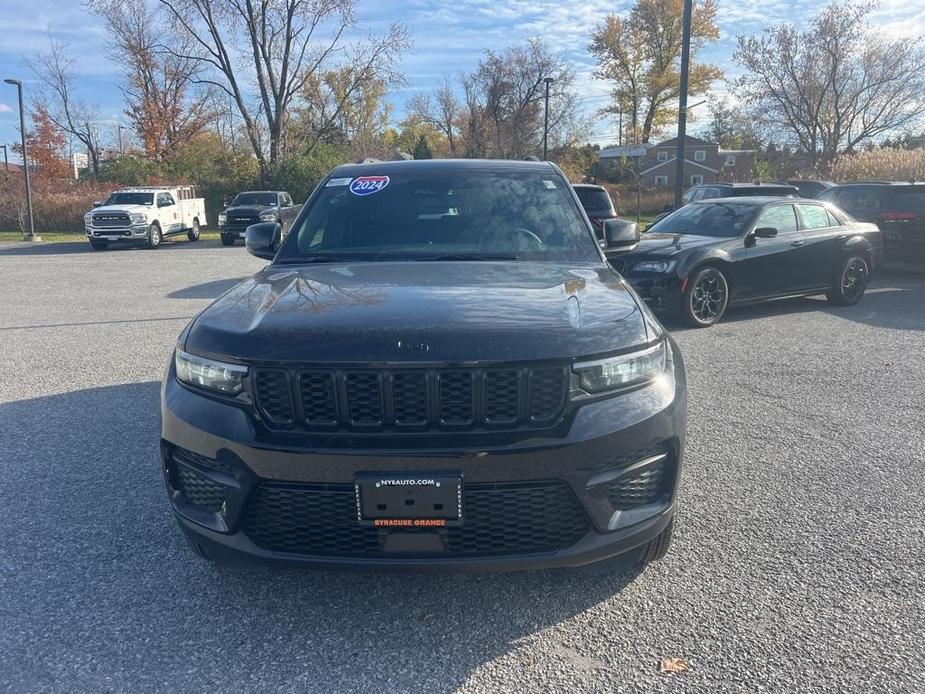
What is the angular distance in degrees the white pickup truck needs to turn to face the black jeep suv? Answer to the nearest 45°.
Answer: approximately 45° to its left

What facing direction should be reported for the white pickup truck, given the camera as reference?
facing the viewer and to the left of the viewer

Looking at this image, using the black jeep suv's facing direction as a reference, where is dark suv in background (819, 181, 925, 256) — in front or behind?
behind

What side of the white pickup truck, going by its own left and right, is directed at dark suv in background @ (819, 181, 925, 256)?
left

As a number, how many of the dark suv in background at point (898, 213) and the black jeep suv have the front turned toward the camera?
1

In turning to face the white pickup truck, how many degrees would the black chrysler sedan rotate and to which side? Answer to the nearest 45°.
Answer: approximately 90° to its right

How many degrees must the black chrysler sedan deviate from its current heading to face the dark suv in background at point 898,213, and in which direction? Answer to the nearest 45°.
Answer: approximately 180°

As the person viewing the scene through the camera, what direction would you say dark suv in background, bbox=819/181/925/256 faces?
facing away from the viewer and to the left of the viewer

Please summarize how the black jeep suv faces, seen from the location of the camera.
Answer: facing the viewer

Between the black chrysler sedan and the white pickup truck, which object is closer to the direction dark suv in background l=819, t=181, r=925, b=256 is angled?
the white pickup truck

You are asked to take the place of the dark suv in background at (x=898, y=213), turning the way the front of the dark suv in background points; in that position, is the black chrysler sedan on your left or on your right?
on your left

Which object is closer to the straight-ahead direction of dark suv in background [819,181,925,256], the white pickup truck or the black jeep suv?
the white pickup truck

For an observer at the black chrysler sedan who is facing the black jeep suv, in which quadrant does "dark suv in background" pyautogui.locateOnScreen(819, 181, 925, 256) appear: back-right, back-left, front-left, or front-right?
back-left
